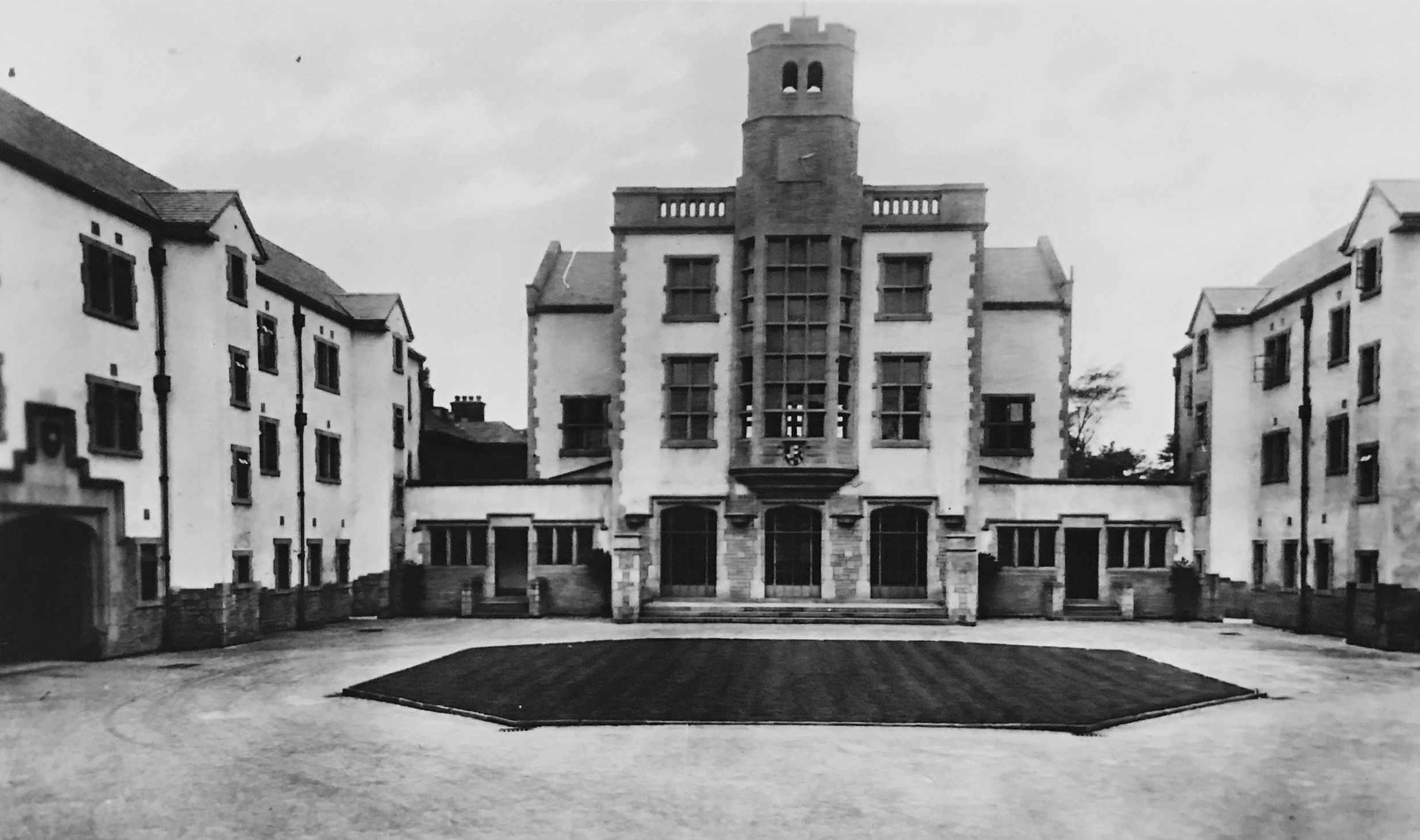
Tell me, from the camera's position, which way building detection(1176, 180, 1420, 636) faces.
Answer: facing the viewer and to the left of the viewer

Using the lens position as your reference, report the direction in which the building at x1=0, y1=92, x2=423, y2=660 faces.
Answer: facing the viewer and to the right of the viewer

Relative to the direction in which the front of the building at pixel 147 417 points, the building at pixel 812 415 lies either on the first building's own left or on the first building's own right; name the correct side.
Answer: on the first building's own left

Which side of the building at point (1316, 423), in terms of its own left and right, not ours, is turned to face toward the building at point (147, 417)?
front

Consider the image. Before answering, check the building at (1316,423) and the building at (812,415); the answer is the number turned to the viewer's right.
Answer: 0

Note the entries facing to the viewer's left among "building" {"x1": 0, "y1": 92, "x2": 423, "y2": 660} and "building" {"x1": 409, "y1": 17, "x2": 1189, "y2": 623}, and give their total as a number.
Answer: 0

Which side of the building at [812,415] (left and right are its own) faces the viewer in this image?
front
